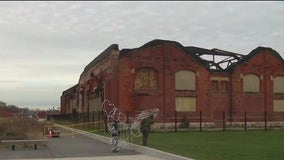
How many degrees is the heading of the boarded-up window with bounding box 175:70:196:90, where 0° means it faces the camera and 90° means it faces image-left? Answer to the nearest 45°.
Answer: approximately 0°
